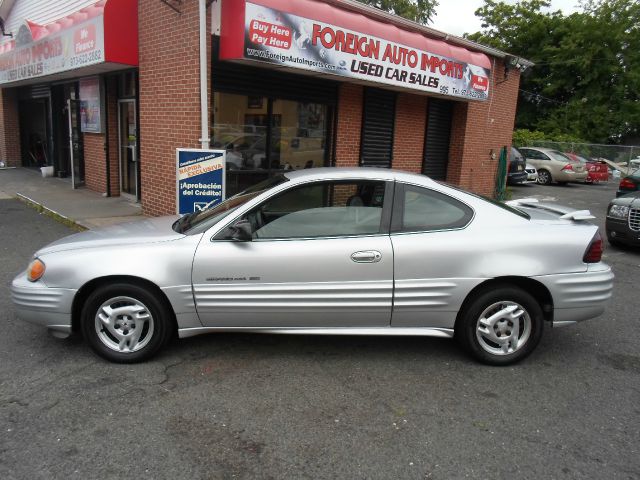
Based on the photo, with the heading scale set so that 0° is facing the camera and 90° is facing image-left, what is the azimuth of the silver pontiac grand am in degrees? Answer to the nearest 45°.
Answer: approximately 90°

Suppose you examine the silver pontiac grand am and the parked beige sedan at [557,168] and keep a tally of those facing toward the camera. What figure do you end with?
0

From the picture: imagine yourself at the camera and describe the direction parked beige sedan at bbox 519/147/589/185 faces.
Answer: facing away from the viewer and to the left of the viewer

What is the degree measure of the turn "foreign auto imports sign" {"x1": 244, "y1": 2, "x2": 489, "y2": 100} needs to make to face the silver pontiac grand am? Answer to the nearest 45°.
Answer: approximately 45° to its right

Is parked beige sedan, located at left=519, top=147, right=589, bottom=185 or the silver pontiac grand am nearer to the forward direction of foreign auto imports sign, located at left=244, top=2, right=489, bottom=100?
the silver pontiac grand am

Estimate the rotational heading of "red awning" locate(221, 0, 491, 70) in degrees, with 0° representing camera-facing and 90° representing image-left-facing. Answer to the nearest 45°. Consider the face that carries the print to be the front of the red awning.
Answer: approximately 315°

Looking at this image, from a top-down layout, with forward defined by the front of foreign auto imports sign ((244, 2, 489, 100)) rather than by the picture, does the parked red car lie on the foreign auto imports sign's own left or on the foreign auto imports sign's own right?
on the foreign auto imports sign's own left

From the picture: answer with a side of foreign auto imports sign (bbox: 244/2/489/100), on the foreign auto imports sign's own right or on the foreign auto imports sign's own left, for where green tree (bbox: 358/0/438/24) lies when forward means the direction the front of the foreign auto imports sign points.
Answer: on the foreign auto imports sign's own left

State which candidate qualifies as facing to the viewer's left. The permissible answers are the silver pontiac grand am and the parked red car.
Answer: the silver pontiac grand am

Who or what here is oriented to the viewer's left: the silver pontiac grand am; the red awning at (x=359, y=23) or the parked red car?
the silver pontiac grand am

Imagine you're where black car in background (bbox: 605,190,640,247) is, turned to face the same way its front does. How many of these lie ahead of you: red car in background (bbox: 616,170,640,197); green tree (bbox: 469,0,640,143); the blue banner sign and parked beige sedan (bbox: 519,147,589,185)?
1
